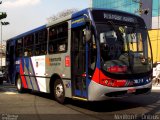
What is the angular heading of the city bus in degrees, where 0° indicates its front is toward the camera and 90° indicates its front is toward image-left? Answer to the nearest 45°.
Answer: approximately 315°
